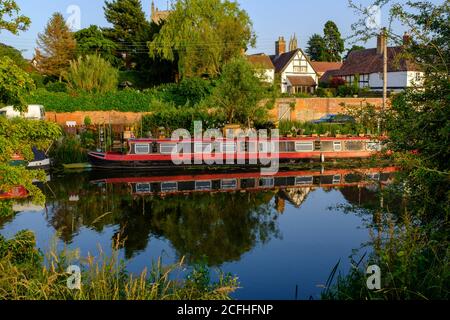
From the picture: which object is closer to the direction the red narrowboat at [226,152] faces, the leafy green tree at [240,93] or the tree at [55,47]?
the tree

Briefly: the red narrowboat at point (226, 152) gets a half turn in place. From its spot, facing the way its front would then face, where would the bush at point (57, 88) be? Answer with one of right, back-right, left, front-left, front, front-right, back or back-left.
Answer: back-left

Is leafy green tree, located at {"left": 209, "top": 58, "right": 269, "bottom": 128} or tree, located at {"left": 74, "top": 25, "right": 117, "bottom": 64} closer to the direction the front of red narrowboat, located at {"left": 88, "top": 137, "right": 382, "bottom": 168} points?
the tree

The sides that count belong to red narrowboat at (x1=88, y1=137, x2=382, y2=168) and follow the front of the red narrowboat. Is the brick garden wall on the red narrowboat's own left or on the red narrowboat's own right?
on the red narrowboat's own right

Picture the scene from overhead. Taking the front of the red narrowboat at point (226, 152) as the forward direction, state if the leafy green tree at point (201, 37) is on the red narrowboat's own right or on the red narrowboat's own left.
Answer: on the red narrowboat's own right

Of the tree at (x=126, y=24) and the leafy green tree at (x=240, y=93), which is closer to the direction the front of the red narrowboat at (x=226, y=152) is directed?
the tree

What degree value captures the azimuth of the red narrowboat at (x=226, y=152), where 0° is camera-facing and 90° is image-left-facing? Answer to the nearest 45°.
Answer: approximately 90°

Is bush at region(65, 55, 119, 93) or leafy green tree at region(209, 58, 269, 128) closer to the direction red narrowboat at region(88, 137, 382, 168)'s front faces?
the bush

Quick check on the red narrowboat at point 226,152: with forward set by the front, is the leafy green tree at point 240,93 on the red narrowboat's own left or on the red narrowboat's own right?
on the red narrowboat's own right

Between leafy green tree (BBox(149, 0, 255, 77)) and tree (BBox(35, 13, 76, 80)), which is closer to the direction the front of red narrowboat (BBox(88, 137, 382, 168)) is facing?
the tree

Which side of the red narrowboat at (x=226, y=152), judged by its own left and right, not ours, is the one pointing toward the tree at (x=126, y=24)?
right

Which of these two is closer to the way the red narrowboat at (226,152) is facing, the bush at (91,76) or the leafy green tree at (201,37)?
the bush

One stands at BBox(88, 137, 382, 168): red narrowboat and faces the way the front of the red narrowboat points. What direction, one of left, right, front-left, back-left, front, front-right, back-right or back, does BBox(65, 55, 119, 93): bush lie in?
front-right

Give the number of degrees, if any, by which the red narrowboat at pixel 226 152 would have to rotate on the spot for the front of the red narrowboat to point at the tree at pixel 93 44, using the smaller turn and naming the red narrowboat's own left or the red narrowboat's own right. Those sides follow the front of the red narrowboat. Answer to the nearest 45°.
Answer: approximately 45° to the red narrowboat's own right
